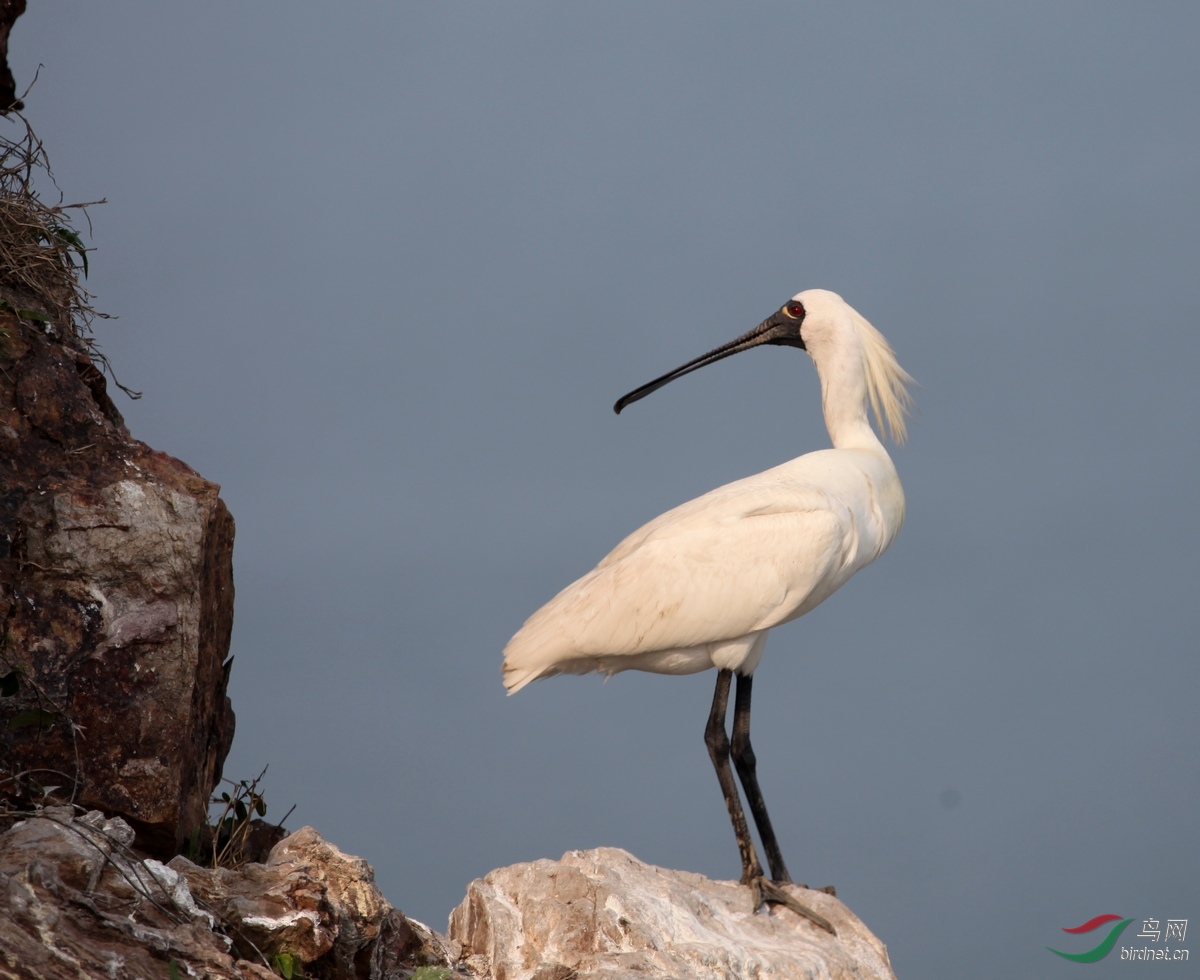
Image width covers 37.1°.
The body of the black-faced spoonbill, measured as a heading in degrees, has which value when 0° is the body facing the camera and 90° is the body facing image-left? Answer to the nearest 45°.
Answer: approximately 270°

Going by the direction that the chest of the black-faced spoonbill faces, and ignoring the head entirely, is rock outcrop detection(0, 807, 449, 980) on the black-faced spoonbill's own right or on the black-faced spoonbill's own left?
on the black-faced spoonbill's own right

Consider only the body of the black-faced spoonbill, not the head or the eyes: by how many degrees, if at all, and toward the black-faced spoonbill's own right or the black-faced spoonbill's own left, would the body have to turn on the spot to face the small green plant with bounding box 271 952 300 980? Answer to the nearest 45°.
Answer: approximately 135° to the black-faced spoonbill's own right
